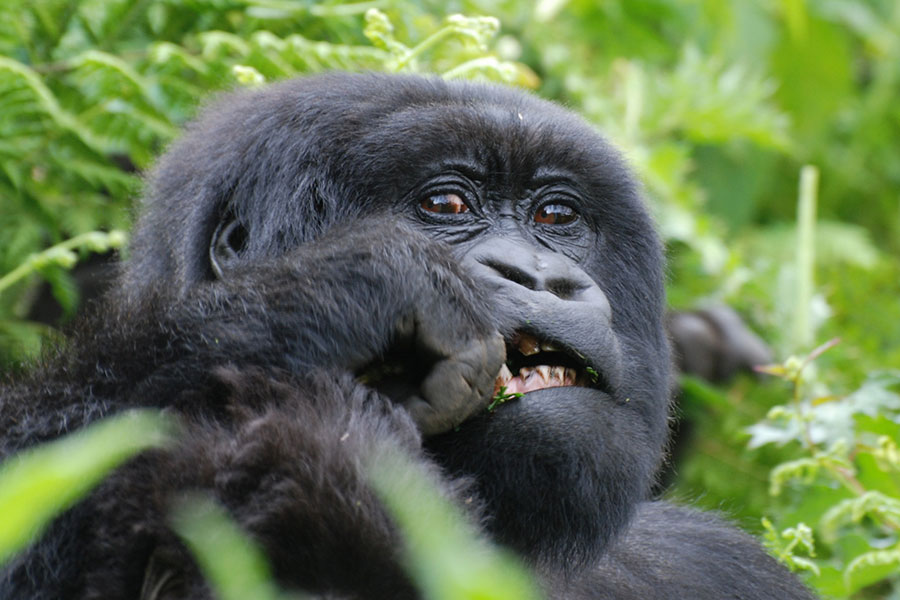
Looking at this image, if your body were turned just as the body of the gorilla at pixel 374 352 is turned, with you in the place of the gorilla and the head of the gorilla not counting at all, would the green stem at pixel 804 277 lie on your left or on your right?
on your left

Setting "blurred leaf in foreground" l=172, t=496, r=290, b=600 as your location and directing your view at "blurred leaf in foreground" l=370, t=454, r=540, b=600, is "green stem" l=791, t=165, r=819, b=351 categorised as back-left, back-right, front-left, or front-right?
front-left

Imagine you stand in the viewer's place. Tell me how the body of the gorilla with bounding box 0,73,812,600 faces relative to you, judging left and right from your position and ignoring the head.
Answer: facing the viewer and to the right of the viewer
